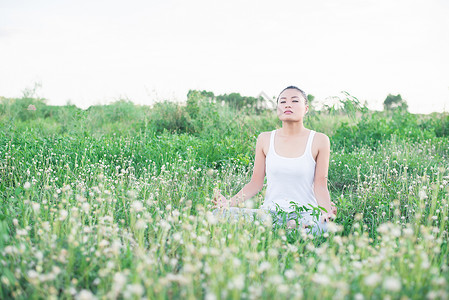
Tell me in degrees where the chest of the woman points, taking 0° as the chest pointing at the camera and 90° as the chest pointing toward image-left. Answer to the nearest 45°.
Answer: approximately 0°
